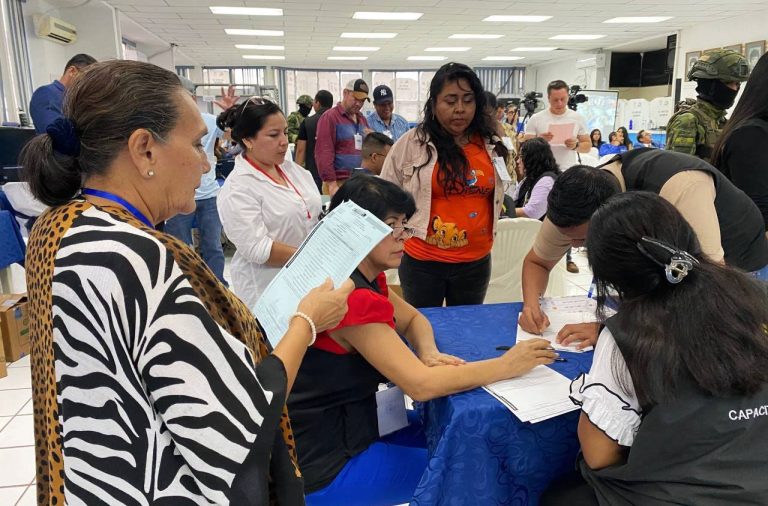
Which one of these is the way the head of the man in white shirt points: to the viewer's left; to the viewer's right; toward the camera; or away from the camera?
toward the camera

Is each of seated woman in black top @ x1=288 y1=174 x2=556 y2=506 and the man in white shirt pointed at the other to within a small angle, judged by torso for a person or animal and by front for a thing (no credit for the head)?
no

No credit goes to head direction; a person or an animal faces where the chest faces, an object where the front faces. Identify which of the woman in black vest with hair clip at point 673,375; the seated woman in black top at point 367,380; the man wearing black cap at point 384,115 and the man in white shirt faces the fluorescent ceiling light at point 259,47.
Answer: the woman in black vest with hair clip

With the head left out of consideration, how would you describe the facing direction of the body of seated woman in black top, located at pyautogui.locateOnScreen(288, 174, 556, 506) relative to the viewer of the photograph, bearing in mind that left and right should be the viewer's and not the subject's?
facing to the right of the viewer

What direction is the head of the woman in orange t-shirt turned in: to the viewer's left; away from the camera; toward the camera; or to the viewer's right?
toward the camera

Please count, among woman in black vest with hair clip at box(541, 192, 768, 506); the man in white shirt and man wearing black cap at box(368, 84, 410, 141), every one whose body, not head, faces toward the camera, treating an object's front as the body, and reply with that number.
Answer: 2

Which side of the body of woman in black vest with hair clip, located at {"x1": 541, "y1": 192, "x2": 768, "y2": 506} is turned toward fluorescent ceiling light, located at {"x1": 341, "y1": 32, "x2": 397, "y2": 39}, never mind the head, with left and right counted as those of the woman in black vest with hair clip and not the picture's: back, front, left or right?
front

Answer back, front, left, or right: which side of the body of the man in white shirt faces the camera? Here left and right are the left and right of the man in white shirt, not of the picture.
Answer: front

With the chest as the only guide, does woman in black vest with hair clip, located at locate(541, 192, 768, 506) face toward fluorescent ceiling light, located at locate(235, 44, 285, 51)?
yes

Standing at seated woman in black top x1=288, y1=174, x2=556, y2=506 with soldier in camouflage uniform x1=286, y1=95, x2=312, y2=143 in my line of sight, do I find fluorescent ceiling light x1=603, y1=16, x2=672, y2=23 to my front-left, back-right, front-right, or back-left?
front-right

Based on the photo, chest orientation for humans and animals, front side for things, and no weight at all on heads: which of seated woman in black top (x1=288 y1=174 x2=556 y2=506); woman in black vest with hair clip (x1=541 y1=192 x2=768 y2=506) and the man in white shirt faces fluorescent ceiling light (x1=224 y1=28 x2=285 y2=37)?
the woman in black vest with hair clip

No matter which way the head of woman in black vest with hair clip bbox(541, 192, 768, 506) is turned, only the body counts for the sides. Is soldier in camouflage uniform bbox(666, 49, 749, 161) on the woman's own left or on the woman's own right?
on the woman's own right

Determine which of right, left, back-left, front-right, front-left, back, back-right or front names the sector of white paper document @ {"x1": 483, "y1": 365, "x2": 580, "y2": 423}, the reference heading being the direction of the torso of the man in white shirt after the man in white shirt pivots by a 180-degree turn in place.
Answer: back

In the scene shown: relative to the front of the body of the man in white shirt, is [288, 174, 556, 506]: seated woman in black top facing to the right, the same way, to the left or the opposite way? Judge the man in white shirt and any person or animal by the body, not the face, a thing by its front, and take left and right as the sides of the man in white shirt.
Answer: to the left

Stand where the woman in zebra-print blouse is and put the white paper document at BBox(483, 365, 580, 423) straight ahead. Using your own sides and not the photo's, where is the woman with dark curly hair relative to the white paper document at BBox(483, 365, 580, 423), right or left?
left

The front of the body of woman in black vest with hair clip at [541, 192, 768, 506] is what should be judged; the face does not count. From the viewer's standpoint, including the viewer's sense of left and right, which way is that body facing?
facing away from the viewer and to the left of the viewer

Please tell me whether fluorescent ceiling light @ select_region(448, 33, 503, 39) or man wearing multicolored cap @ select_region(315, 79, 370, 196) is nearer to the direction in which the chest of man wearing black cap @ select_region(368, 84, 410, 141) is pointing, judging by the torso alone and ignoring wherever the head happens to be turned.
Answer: the man wearing multicolored cap

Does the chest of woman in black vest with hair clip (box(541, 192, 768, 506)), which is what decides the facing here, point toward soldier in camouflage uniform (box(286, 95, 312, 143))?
yes

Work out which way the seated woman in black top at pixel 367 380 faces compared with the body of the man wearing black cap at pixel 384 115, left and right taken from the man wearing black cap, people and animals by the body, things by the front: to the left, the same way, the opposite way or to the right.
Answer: to the left

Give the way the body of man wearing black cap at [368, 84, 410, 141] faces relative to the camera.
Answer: toward the camera

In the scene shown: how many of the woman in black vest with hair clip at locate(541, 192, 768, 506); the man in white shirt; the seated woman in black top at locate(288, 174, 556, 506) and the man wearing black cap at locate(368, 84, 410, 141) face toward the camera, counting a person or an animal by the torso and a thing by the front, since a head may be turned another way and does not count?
2

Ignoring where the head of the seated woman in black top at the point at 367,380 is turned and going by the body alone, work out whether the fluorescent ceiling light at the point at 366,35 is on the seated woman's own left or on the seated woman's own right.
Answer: on the seated woman's own left

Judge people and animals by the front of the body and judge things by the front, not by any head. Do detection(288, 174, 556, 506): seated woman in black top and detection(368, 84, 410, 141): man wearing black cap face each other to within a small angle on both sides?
no
